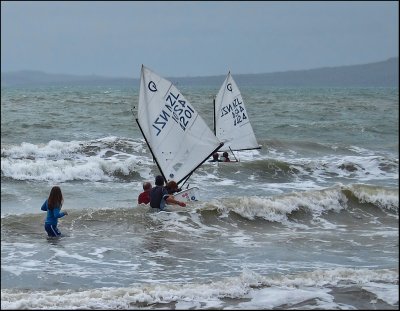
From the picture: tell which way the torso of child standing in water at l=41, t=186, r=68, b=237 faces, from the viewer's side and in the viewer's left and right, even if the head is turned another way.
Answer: facing away from the viewer and to the right of the viewer

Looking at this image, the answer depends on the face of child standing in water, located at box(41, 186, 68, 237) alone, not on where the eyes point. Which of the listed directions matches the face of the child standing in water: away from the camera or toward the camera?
away from the camera
